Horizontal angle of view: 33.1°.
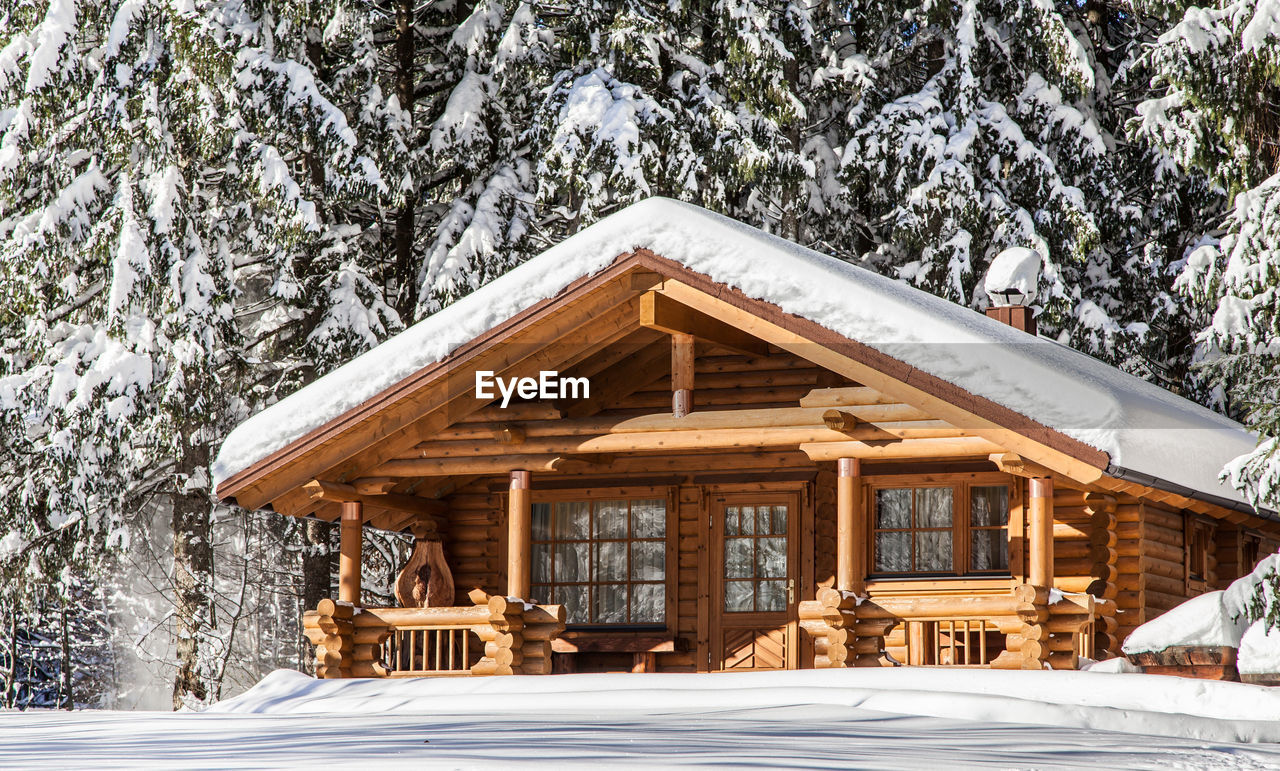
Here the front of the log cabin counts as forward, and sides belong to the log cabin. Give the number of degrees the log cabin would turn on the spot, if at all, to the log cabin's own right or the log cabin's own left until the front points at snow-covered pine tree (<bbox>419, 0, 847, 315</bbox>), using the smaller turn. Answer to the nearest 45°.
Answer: approximately 180°

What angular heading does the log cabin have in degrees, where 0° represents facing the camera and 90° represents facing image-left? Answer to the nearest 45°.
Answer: approximately 0°
